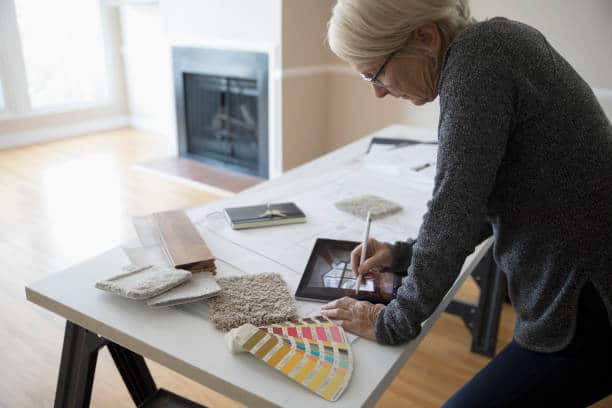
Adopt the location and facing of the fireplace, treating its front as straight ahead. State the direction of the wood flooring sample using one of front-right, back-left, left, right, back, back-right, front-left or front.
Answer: front-left

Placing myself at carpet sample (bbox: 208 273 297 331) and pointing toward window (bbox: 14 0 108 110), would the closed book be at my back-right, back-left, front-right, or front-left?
front-right

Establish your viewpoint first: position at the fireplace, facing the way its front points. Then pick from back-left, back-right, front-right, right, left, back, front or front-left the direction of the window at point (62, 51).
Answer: right

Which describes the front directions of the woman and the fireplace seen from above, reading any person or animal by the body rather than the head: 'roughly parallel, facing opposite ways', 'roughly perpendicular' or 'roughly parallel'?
roughly perpendicular

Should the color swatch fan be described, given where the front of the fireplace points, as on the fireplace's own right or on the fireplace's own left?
on the fireplace's own left

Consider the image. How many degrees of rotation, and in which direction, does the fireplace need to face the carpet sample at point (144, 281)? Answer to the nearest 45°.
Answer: approximately 45° to its left

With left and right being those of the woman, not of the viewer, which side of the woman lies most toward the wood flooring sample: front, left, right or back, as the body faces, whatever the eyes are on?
front

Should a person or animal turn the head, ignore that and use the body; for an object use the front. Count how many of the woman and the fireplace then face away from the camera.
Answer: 0

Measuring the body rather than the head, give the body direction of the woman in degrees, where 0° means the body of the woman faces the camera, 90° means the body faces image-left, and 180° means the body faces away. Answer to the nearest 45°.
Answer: approximately 90°

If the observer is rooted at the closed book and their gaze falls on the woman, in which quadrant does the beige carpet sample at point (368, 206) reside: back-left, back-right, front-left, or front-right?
front-left

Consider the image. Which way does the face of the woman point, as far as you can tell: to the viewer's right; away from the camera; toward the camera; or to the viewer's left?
to the viewer's left

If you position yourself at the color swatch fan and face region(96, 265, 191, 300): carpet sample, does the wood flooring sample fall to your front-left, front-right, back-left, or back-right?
front-right

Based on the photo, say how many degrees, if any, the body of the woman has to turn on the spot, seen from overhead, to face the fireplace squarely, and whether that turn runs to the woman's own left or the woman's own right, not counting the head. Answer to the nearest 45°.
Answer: approximately 45° to the woman's own right

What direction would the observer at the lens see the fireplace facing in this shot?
facing the viewer and to the left of the viewer

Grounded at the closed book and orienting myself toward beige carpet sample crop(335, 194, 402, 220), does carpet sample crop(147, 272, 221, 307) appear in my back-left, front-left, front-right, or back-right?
back-right
